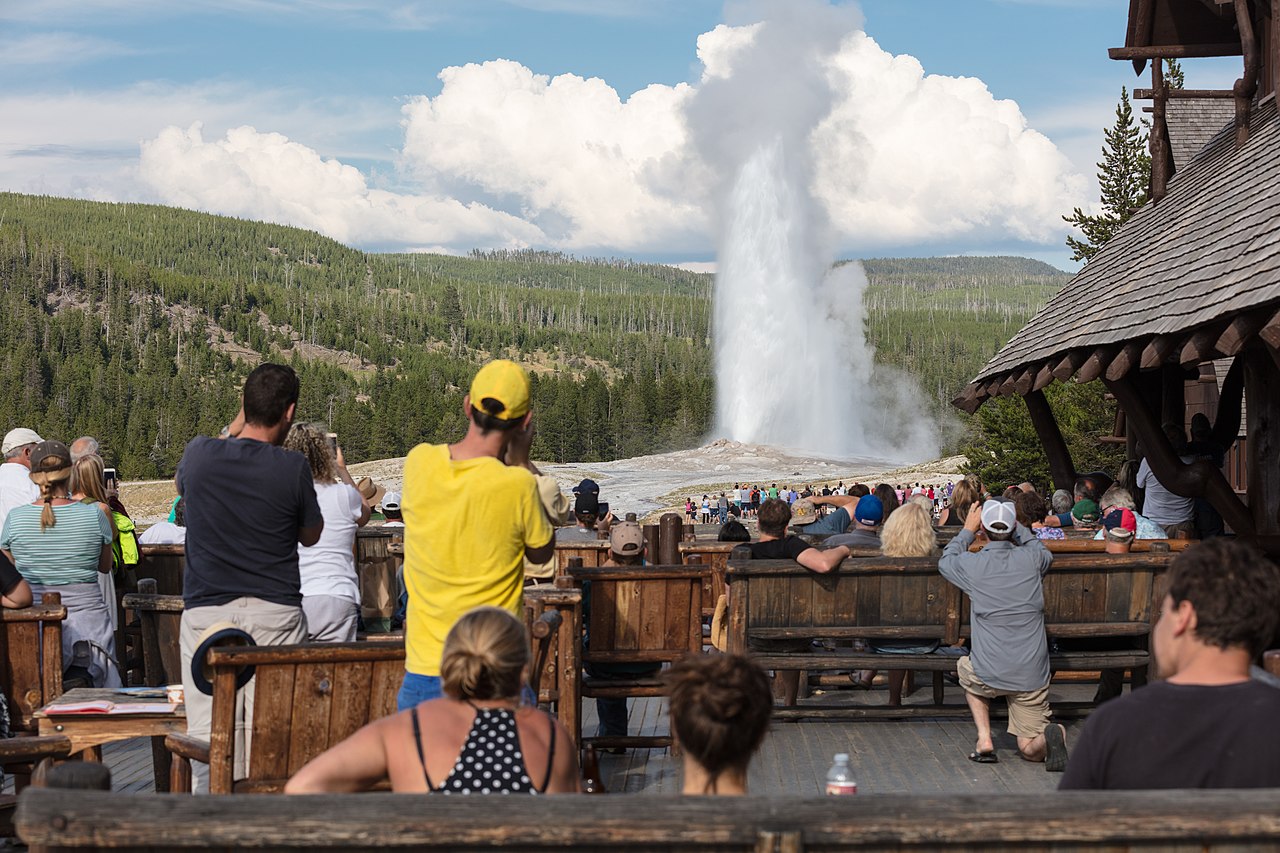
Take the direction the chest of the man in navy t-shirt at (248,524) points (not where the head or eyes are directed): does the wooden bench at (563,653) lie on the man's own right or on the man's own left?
on the man's own right

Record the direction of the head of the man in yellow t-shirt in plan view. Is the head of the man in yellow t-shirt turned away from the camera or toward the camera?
away from the camera

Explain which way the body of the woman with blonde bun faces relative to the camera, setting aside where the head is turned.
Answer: away from the camera

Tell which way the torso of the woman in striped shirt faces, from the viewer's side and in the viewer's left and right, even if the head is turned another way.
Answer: facing away from the viewer

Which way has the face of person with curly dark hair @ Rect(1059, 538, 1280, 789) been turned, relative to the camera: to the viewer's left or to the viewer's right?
to the viewer's left

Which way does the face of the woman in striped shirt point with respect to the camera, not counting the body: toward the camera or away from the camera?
away from the camera

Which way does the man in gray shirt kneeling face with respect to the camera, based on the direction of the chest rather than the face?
away from the camera

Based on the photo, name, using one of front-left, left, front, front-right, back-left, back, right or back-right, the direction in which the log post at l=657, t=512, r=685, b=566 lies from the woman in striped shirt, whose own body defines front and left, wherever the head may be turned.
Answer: front-right

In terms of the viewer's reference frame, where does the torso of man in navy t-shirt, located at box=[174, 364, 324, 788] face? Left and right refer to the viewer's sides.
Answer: facing away from the viewer

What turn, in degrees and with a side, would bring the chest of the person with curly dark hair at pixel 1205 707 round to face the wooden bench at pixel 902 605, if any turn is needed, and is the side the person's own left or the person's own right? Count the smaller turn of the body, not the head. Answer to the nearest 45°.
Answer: approximately 45° to the person's own right

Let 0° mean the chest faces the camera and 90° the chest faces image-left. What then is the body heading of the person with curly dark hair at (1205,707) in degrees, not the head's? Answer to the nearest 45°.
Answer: approximately 135°
